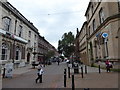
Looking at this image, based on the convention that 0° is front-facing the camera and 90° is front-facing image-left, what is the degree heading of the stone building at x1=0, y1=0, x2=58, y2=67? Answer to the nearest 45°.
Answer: approximately 315°
